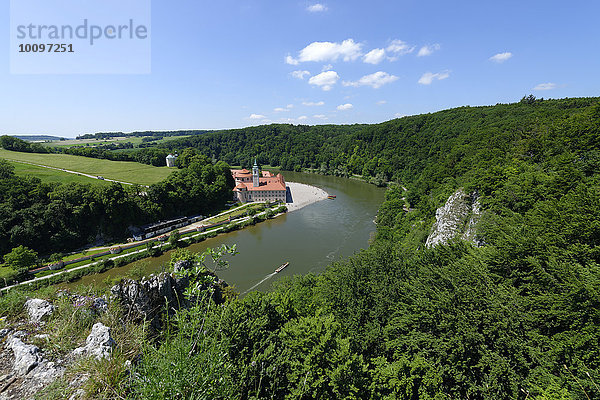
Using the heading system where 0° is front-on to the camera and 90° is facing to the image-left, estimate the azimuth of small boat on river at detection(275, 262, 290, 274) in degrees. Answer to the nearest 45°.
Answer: approximately 225°

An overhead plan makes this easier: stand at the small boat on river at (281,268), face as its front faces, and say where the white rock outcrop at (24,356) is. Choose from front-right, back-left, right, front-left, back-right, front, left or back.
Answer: back-right

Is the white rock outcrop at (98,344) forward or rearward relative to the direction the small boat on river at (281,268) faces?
rearward

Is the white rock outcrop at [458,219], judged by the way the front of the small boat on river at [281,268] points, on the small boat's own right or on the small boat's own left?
on the small boat's own right
